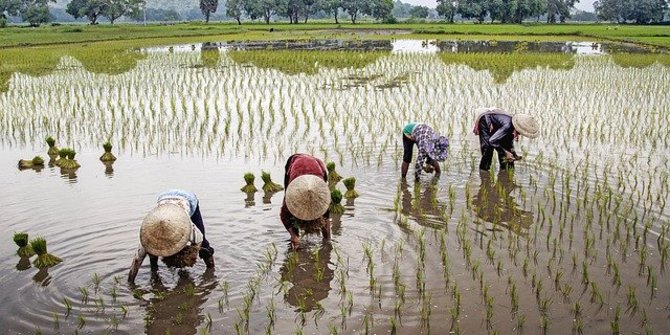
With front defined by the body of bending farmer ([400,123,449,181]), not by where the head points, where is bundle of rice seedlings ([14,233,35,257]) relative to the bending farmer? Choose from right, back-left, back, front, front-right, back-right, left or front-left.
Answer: right

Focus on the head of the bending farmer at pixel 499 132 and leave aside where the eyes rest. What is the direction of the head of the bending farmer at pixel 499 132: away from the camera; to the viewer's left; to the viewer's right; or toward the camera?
to the viewer's right

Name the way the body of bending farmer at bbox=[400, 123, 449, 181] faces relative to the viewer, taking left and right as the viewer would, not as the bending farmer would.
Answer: facing the viewer and to the right of the viewer

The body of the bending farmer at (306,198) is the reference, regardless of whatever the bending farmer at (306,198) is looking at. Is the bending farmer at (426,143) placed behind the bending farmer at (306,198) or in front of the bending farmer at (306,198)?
behind

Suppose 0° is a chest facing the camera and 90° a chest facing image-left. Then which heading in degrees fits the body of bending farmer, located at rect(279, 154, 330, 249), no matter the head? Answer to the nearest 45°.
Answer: approximately 0°

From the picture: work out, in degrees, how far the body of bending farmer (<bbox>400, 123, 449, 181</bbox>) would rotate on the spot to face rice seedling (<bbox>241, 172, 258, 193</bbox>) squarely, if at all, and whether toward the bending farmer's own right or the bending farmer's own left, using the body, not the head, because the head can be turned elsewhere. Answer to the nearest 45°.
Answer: approximately 135° to the bending farmer's own right

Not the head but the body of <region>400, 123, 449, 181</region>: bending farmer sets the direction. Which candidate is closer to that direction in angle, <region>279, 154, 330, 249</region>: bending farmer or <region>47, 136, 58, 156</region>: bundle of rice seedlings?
the bending farmer

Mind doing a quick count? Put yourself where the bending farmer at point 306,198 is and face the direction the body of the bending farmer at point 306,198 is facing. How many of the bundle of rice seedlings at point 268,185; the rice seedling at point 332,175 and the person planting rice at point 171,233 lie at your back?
2

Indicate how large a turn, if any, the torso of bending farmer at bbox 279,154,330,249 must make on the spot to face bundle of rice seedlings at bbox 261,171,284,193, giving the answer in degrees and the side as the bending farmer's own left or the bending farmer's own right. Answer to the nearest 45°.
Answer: approximately 180°
